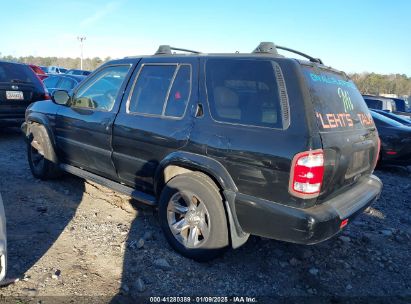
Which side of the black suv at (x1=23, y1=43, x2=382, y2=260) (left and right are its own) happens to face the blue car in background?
front

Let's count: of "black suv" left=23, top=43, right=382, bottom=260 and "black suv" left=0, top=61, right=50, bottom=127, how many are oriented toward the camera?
0

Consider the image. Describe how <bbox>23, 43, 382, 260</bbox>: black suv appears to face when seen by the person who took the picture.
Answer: facing away from the viewer and to the left of the viewer

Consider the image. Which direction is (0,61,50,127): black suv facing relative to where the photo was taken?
away from the camera

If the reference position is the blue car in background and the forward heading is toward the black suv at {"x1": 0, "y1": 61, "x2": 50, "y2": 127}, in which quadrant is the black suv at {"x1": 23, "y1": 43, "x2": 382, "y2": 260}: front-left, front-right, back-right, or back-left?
front-left

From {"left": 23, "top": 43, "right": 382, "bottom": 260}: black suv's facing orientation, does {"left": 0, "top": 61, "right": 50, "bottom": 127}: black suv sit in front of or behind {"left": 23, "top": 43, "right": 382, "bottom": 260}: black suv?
in front

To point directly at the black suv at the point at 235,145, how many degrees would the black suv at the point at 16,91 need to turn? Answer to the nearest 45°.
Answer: approximately 180°

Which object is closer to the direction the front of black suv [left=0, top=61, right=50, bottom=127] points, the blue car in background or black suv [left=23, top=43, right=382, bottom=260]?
the blue car in background

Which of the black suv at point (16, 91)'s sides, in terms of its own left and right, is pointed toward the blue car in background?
front
